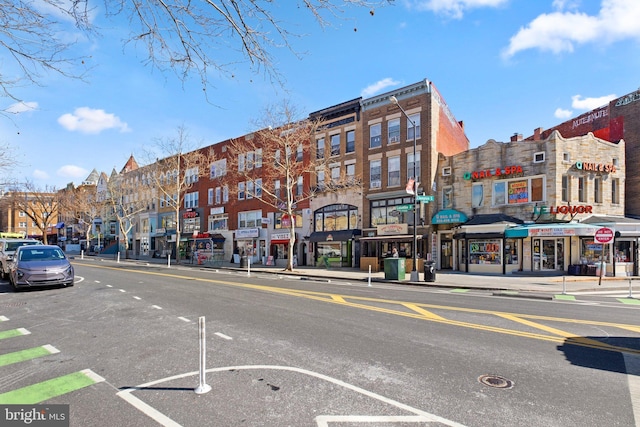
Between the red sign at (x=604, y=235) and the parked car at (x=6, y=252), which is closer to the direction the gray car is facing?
the red sign

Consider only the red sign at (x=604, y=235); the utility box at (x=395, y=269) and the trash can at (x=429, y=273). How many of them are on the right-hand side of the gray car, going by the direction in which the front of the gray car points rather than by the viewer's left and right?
0

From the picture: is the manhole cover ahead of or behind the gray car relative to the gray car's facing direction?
ahead

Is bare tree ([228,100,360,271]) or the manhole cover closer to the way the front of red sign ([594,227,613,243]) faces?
the manhole cover

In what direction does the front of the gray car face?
toward the camera

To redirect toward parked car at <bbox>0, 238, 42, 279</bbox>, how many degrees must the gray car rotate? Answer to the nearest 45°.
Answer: approximately 180°

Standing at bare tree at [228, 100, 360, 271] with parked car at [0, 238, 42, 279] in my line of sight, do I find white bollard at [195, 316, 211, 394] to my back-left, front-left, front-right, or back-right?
front-left

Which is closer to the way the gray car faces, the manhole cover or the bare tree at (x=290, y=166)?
the manhole cover

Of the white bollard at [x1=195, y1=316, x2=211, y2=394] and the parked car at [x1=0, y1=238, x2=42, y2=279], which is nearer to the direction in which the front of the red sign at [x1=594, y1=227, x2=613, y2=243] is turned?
the white bollard

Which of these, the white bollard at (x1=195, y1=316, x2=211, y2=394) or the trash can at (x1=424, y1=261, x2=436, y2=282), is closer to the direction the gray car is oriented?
the white bollard

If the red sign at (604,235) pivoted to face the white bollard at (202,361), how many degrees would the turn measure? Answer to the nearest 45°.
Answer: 0° — it already faces it

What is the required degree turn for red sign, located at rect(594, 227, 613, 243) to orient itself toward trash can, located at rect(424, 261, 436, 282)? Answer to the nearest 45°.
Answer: approximately 90° to its right

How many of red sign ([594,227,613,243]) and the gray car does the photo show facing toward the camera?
2

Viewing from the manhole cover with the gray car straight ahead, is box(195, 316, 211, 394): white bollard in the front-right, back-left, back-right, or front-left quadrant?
front-left

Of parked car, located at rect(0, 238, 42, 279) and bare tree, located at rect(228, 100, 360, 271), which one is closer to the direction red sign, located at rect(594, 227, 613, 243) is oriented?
the parked car
